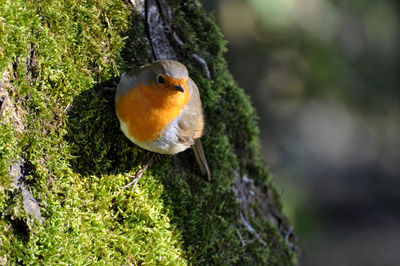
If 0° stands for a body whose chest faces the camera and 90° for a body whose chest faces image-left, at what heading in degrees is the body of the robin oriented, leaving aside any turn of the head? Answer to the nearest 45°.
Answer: approximately 45°
